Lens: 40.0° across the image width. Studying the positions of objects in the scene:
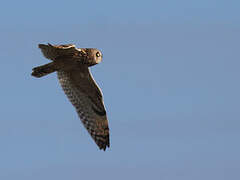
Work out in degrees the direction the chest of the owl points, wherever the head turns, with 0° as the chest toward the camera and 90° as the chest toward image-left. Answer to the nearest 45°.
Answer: approximately 270°
